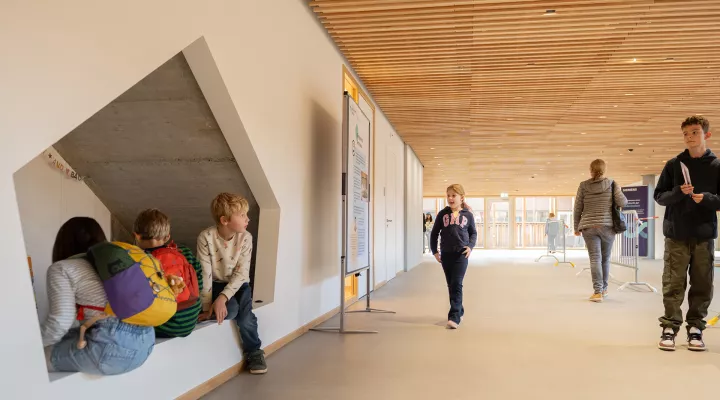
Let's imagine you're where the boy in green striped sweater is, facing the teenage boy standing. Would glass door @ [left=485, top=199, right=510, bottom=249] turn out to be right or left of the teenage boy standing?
left

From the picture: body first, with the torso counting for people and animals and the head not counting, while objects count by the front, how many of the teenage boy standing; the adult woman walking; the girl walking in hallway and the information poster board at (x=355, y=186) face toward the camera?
2

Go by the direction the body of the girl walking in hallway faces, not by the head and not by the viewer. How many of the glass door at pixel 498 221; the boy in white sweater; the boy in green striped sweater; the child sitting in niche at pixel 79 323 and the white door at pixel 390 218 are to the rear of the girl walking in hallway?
2

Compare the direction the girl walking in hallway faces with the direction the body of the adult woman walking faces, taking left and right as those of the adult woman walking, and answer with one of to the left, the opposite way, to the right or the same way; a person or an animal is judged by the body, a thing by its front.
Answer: the opposite way

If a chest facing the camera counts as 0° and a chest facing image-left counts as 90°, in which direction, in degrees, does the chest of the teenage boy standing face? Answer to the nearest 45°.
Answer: approximately 0°

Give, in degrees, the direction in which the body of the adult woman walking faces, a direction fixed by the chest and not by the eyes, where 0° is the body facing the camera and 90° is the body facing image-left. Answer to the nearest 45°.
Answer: approximately 180°

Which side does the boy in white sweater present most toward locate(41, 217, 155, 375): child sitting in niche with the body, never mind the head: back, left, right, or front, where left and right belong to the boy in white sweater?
right

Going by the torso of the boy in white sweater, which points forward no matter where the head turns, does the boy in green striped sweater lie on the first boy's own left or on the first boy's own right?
on the first boy's own right

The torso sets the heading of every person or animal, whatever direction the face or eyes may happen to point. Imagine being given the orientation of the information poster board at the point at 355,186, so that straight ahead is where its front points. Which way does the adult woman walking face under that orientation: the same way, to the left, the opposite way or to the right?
to the left

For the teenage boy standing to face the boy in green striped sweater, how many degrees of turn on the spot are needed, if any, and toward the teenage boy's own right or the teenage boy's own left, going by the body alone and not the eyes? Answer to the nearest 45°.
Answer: approximately 45° to the teenage boy's own right

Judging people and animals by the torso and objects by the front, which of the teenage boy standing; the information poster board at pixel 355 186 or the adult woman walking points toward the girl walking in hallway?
the information poster board

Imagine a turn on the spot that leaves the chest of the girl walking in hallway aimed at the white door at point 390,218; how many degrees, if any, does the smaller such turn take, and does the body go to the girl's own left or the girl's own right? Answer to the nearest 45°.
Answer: approximately 180°

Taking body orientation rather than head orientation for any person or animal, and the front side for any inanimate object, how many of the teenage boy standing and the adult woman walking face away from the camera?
1
